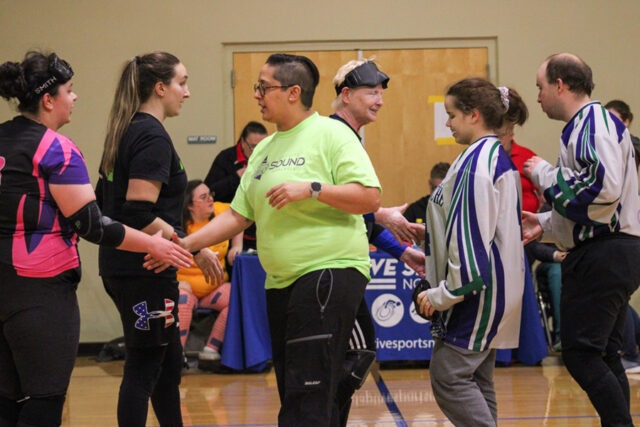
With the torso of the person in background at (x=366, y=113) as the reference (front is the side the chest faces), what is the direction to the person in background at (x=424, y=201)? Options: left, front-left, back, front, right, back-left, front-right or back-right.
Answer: left

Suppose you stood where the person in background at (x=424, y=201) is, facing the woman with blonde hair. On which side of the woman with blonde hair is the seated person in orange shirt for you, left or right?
right

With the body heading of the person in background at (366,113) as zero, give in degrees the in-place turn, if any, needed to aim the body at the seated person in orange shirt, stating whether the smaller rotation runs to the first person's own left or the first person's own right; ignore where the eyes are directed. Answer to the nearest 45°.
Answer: approximately 135° to the first person's own left

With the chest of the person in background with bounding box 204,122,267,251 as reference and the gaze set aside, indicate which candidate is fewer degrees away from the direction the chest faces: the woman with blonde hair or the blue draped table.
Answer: the blue draped table

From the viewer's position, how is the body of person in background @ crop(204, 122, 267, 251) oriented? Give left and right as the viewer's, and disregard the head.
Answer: facing the viewer and to the right of the viewer

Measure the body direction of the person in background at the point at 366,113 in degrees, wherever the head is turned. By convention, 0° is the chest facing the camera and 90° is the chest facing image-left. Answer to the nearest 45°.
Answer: approximately 270°
